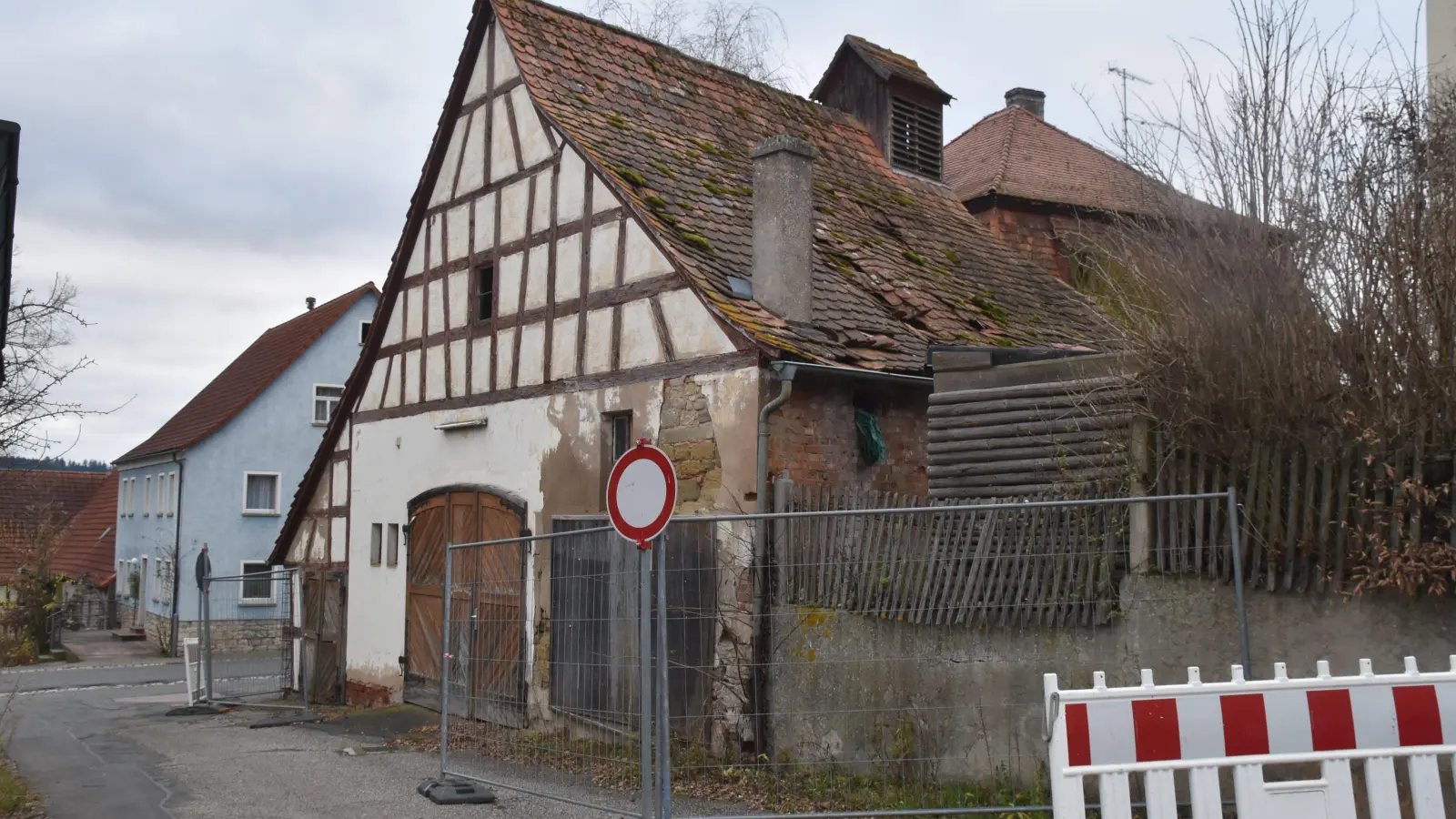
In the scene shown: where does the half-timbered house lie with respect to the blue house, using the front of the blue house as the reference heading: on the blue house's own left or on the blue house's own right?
on the blue house's own left

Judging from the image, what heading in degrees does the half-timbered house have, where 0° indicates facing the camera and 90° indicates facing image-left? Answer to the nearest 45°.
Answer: approximately 45°

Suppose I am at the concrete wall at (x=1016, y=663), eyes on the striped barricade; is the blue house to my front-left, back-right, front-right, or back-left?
back-right

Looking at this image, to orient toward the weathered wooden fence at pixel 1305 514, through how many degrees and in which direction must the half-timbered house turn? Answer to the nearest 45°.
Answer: approximately 90° to its left

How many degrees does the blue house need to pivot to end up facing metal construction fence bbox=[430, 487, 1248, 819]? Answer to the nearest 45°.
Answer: approximately 90° to its left

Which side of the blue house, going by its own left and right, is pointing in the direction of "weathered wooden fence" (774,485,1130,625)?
left

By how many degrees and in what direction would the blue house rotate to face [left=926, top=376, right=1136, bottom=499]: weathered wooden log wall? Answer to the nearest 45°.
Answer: approximately 90° to its left
